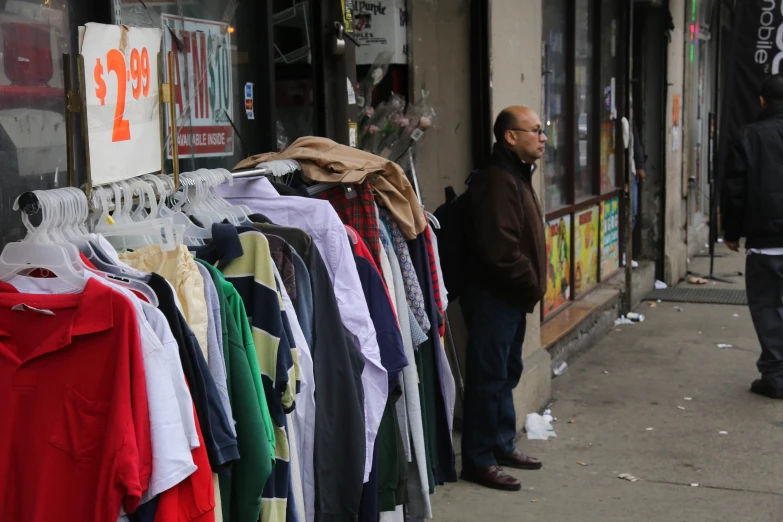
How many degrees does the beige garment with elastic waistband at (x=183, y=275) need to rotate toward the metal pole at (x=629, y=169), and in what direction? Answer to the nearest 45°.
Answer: approximately 180°

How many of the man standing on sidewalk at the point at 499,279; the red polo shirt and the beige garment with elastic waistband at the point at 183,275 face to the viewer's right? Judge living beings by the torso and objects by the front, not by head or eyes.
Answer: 1

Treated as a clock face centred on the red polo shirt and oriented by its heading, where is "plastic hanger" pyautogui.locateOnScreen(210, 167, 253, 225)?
The plastic hanger is roughly at 7 o'clock from the red polo shirt.

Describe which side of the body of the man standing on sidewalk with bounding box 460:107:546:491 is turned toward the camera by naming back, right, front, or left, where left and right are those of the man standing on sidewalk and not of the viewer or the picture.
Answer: right

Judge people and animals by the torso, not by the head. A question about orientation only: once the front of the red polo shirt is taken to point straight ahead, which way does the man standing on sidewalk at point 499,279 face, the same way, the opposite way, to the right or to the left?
to the left

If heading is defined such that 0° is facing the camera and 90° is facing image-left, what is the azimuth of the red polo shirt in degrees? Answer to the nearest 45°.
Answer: approximately 0°

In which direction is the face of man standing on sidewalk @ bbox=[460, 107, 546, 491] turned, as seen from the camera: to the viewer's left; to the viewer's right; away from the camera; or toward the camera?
to the viewer's right
